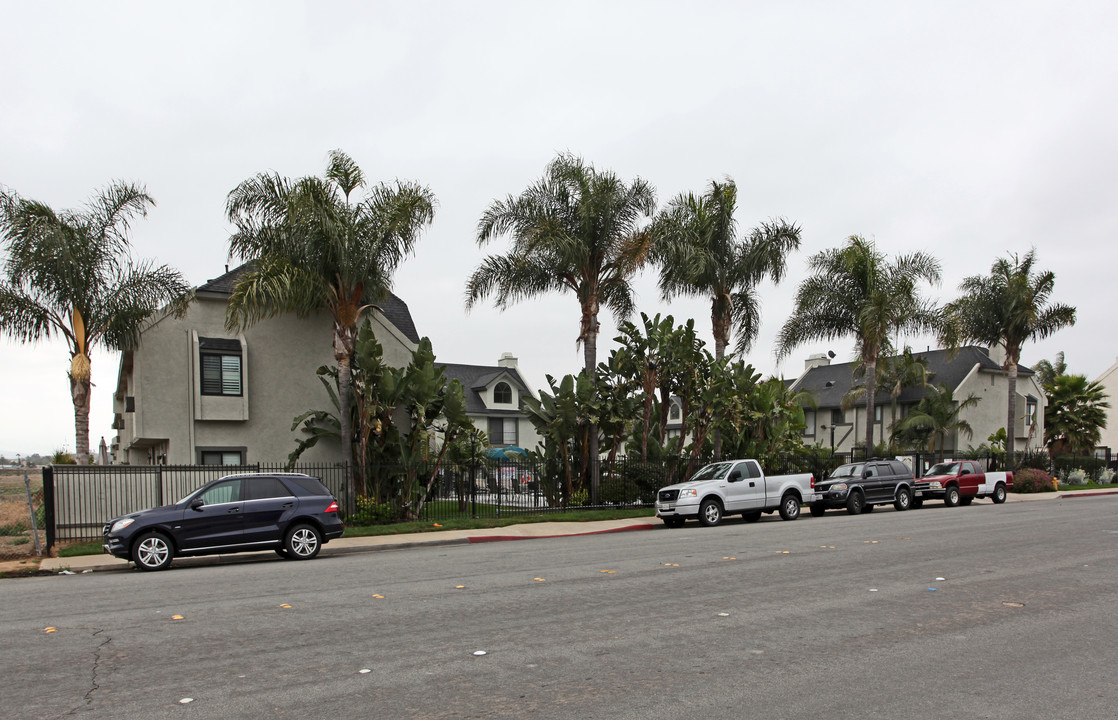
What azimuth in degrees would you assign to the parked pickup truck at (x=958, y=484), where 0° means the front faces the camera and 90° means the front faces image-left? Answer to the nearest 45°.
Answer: approximately 45°

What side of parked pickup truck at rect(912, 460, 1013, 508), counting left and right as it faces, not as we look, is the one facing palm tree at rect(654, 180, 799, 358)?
right

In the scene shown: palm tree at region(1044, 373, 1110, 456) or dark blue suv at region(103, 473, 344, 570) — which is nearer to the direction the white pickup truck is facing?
the dark blue suv

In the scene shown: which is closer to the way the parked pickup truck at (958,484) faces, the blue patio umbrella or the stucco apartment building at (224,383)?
the stucco apartment building

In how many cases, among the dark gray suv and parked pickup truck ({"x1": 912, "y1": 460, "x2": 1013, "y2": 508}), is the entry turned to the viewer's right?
0

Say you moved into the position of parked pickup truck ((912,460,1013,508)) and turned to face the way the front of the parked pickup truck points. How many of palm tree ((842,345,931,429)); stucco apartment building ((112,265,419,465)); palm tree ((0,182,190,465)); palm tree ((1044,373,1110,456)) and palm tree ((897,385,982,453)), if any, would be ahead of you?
2

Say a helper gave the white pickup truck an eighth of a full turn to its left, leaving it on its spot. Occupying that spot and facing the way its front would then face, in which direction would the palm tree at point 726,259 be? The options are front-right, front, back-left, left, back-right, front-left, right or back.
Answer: back

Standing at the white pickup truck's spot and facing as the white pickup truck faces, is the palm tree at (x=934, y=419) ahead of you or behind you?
behind

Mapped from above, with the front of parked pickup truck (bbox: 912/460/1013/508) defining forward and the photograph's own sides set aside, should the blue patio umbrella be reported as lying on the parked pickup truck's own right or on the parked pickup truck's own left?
on the parked pickup truck's own right

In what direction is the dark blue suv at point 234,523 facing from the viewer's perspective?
to the viewer's left
